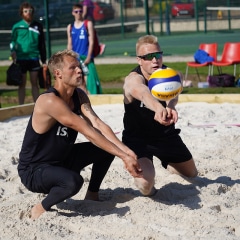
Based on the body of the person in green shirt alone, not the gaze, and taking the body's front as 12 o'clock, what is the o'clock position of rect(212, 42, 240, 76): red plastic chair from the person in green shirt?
The red plastic chair is roughly at 8 o'clock from the person in green shirt.

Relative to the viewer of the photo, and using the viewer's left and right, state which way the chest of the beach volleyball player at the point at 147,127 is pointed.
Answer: facing the viewer and to the right of the viewer

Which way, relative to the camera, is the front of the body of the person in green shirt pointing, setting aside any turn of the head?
toward the camera

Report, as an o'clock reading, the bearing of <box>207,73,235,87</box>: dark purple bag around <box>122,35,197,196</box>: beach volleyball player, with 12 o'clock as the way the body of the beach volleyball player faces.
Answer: The dark purple bag is roughly at 8 o'clock from the beach volleyball player.

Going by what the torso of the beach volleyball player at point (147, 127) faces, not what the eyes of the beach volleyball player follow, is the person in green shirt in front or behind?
behind

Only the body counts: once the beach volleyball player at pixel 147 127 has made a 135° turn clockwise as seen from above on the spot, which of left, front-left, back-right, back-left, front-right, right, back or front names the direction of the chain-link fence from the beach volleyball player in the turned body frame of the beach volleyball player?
right

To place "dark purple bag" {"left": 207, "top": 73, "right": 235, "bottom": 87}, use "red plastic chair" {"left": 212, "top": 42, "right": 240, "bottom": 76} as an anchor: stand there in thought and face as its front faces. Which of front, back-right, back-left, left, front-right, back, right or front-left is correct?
front-left

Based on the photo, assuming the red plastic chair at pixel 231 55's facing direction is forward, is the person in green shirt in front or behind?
in front

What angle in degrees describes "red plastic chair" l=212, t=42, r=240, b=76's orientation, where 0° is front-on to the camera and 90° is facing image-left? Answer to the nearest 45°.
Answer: approximately 45°

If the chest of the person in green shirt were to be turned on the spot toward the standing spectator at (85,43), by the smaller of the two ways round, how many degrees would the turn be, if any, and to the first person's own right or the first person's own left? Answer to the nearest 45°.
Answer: approximately 135° to the first person's own left

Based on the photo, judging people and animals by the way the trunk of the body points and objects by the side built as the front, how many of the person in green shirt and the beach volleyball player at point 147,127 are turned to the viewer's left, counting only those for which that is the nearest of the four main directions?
0

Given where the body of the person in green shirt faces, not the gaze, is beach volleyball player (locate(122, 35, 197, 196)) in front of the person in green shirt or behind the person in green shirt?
in front

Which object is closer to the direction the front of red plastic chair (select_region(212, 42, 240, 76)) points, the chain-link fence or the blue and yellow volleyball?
the blue and yellow volleyball
